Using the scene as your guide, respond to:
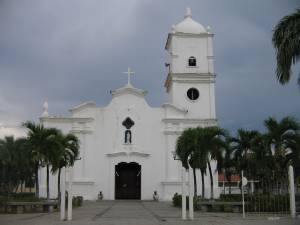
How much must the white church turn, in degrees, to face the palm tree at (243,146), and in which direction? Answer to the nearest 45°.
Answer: approximately 45° to its left

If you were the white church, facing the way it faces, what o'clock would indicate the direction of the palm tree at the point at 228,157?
The palm tree is roughly at 11 o'clock from the white church.

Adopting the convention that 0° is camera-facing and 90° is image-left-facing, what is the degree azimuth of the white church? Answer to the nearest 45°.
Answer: approximately 0°

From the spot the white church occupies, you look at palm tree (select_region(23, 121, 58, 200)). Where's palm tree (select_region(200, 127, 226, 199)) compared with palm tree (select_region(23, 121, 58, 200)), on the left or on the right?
left
